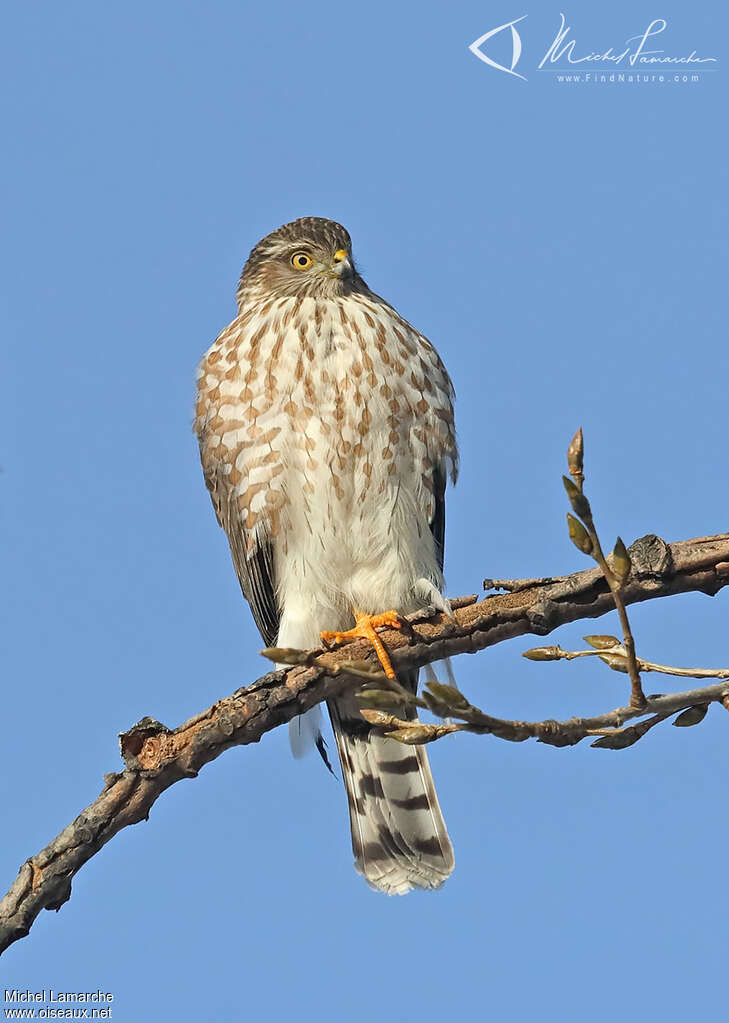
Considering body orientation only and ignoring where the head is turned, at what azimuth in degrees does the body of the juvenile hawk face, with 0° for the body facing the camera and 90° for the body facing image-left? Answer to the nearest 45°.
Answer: approximately 0°
